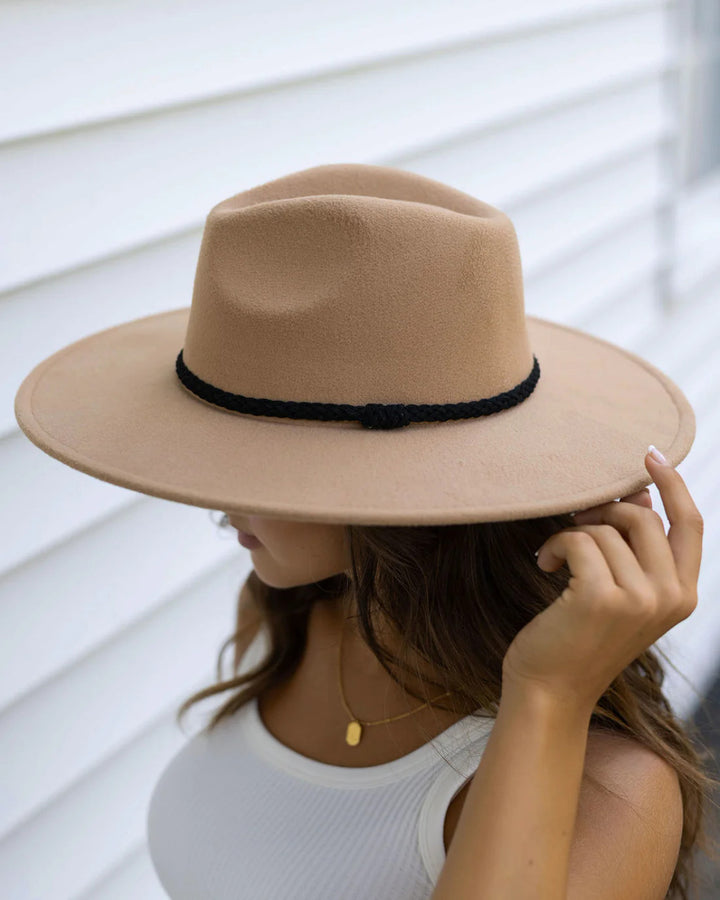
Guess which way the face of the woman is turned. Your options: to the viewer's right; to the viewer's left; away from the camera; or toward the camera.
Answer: to the viewer's left

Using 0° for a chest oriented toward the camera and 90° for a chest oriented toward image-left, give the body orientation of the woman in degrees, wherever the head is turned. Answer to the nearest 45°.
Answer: approximately 45°
